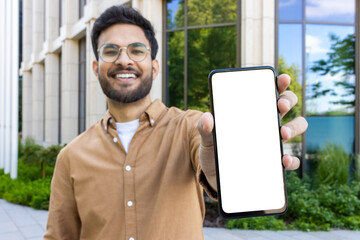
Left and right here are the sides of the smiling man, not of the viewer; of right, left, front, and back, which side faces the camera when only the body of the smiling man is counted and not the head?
front

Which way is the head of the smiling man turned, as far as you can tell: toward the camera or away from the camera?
toward the camera

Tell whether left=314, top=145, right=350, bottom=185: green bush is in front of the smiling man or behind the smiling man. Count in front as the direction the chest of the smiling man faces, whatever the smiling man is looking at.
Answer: behind

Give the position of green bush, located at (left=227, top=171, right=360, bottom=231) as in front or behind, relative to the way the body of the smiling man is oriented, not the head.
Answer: behind

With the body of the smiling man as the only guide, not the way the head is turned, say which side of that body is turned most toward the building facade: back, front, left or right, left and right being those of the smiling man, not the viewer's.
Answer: back

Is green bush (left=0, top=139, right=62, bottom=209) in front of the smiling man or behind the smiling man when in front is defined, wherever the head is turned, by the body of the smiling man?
behind
